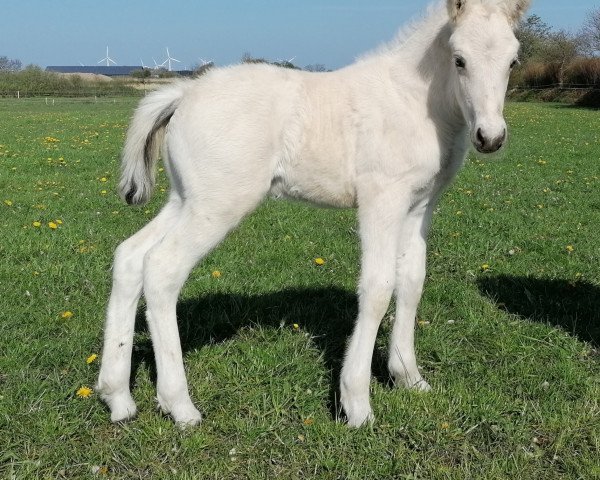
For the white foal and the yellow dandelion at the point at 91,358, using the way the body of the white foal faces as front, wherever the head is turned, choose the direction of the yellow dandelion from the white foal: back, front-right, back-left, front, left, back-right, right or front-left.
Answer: back

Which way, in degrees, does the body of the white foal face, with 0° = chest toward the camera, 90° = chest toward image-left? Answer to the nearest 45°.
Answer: approximately 270°

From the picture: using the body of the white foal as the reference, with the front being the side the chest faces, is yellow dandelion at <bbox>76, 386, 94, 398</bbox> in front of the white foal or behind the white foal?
behind
